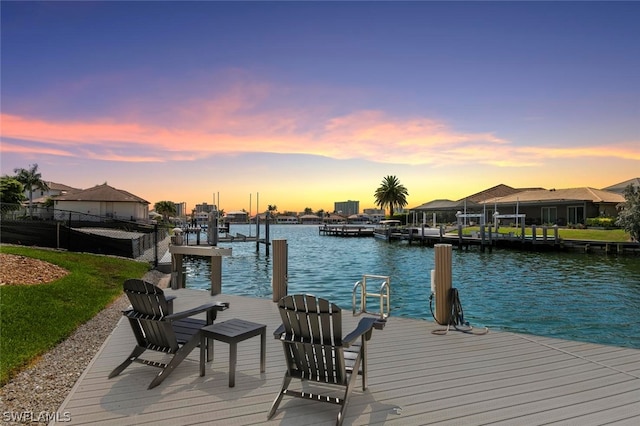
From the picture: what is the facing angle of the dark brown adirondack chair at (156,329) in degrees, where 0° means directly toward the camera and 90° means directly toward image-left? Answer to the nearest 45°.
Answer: approximately 225°

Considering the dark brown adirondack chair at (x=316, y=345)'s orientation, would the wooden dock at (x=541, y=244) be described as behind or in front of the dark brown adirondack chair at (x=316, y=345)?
in front

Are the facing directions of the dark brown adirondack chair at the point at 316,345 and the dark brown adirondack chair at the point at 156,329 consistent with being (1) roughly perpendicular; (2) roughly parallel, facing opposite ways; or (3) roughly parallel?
roughly parallel

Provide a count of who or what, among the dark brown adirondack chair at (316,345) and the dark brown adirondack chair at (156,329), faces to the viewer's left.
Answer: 0

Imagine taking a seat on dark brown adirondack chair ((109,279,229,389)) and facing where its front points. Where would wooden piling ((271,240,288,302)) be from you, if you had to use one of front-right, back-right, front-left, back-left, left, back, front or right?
front

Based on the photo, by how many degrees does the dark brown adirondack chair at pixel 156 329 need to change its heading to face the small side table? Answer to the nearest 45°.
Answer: approximately 45° to its right

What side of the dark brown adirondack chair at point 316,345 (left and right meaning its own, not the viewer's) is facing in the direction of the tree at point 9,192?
left

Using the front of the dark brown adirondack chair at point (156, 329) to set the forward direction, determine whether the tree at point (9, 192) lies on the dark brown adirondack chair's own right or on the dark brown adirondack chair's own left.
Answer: on the dark brown adirondack chair's own left

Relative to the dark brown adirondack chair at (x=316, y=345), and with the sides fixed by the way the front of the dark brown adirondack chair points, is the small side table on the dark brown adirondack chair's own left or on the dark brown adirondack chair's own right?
on the dark brown adirondack chair's own left

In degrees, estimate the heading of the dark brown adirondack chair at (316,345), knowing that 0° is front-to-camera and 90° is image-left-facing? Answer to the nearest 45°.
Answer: approximately 225°

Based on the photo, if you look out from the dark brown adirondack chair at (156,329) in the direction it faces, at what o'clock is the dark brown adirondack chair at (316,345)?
the dark brown adirondack chair at (316,345) is roughly at 3 o'clock from the dark brown adirondack chair at (156,329).

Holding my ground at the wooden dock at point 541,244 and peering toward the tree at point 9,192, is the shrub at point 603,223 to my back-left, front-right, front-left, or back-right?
back-right

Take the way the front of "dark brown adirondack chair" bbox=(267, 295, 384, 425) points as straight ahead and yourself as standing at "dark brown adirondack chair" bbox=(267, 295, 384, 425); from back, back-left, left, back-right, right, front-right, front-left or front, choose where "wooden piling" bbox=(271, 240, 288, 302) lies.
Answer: front-left

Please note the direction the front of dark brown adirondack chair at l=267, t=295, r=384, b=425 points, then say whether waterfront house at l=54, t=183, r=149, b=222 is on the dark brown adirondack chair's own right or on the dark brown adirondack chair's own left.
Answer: on the dark brown adirondack chair's own left

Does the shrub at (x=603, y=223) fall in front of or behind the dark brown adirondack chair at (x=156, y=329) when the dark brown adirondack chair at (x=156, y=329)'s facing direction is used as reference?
in front
